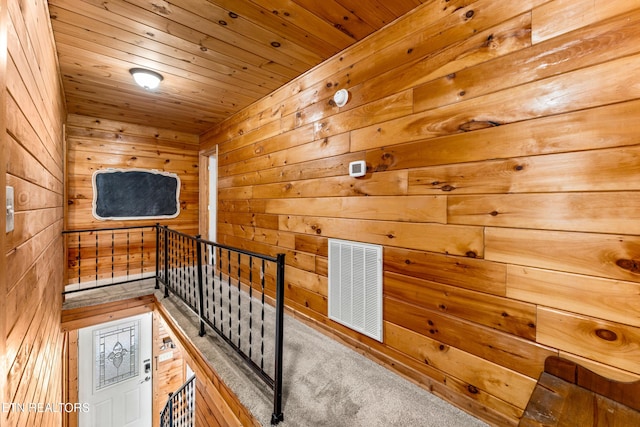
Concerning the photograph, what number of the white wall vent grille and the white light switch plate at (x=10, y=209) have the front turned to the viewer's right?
1

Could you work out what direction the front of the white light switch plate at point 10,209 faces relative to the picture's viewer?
facing to the right of the viewer

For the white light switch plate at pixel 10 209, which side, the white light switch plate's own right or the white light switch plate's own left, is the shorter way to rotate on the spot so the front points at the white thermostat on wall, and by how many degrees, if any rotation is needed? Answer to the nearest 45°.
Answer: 0° — it already faces it

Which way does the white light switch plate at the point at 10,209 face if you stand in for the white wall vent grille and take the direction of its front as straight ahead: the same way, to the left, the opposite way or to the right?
the opposite way

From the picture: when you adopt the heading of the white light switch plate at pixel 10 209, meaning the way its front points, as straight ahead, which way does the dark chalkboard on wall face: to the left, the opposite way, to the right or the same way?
to the right

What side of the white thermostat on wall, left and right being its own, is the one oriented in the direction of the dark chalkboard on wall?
right

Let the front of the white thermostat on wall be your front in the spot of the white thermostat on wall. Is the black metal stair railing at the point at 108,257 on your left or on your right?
on your right

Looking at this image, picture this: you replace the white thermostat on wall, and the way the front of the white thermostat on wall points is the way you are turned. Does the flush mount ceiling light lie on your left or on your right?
on your right

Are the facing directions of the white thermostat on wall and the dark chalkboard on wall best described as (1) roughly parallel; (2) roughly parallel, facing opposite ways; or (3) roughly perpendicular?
roughly perpendicular

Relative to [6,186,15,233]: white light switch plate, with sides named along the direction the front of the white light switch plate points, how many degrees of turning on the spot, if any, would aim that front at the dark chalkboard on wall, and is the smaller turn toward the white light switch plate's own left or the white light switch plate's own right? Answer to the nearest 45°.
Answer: approximately 90° to the white light switch plate's own left
